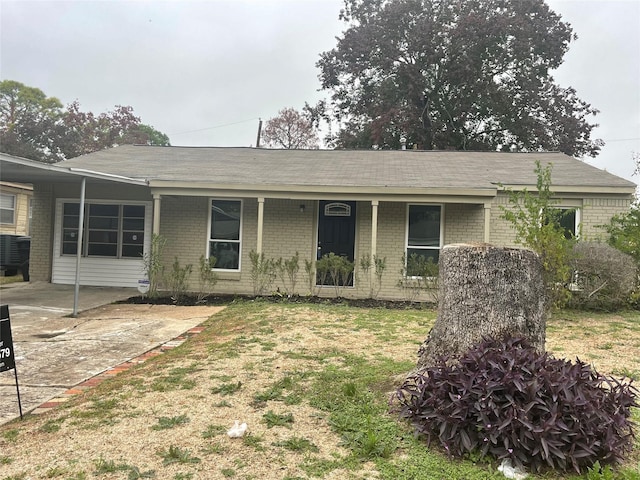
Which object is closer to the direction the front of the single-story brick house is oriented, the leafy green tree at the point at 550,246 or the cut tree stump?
the cut tree stump

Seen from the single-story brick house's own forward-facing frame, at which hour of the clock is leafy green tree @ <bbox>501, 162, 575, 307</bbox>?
The leafy green tree is roughly at 10 o'clock from the single-story brick house.

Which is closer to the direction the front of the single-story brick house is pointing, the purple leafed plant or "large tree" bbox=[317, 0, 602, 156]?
the purple leafed plant

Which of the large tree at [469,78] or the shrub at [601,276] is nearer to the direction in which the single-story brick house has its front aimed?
the shrub

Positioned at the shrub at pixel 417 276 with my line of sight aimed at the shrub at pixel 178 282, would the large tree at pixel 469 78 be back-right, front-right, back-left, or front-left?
back-right

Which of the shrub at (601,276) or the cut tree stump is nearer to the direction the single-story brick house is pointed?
the cut tree stump

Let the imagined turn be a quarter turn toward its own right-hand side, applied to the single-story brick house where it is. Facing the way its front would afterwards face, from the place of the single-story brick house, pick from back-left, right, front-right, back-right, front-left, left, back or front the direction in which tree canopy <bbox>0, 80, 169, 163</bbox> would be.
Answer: front-right

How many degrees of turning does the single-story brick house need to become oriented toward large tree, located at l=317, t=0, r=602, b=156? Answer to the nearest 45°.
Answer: approximately 135° to its left

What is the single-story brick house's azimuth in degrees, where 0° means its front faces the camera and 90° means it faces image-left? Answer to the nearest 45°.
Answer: approximately 0°
